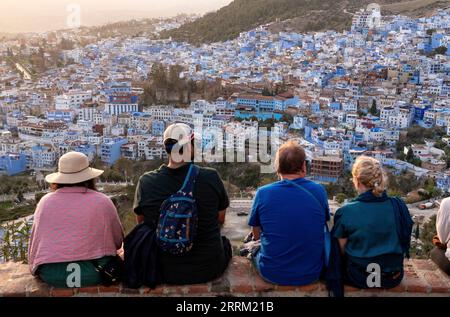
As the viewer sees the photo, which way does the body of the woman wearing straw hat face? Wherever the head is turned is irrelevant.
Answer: away from the camera

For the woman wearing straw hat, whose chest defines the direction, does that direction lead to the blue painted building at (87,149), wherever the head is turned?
yes

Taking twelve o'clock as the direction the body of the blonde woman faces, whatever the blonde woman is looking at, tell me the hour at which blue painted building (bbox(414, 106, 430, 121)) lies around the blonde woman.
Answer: The blue painted building is roughly at 12 o'clock from the blonde woman.

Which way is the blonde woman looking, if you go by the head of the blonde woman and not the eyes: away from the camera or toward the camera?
away from the camera

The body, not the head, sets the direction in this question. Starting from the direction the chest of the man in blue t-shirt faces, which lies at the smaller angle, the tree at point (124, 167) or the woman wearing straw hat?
the tree

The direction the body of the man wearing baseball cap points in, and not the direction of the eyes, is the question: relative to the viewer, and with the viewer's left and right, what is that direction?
facing away from the viewer

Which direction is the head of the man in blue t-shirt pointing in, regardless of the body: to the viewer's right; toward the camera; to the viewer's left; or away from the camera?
away from the camera

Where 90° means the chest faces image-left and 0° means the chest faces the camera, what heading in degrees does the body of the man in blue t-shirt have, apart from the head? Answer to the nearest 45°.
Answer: approximately 180°

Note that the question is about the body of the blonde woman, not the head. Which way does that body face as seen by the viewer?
away from the camera
